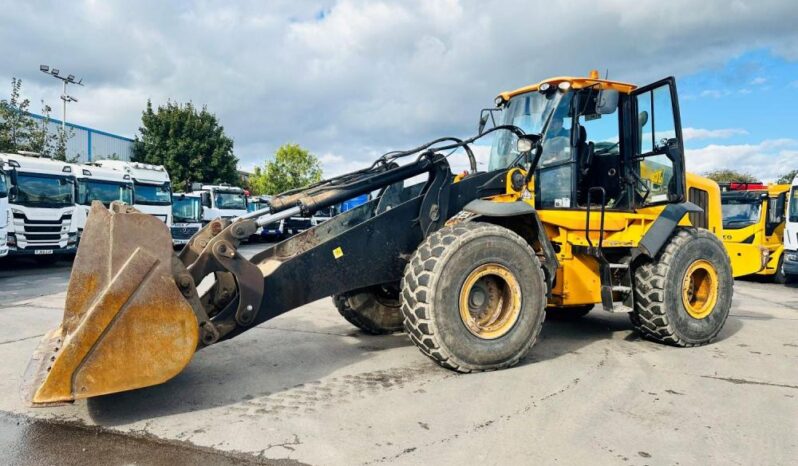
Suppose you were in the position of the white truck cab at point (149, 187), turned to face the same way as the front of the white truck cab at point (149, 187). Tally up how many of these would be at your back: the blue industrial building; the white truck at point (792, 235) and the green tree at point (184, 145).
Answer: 2

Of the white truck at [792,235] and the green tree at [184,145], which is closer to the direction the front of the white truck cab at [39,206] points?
the white truck

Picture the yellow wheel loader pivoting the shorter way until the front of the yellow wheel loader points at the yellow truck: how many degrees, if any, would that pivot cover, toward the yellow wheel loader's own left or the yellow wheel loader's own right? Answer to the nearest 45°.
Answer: approximately 180°

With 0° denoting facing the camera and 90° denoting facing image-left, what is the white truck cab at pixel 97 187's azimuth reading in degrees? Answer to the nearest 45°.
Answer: approximately 0°

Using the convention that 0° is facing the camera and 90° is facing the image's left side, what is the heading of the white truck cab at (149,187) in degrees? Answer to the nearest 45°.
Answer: approximately 0°

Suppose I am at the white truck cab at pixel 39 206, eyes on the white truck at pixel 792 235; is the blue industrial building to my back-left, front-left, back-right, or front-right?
back-left

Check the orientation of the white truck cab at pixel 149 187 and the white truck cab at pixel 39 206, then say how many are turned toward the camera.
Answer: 2
